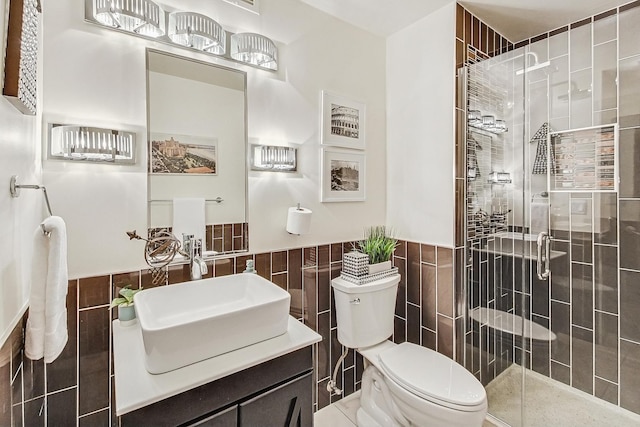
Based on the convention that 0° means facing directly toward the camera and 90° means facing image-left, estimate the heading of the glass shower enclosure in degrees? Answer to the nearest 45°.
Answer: approximately 45°

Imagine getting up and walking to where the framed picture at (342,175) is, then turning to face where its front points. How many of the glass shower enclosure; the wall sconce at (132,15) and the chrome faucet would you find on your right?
2

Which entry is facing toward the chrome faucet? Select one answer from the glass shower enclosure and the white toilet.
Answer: the glass shower enclosure

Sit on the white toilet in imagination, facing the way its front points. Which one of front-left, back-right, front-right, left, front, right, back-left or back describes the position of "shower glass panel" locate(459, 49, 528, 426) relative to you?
left

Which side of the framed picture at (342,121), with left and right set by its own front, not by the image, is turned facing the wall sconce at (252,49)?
right

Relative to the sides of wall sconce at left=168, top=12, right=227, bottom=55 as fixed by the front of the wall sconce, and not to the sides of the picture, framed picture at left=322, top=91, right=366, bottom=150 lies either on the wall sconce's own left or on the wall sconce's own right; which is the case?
on the wall sconce's own left

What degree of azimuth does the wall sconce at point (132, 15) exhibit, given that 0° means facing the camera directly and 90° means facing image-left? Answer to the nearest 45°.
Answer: approximately 315°

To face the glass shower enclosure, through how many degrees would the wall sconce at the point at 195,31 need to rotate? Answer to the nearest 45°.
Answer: approximately 45° to its left
